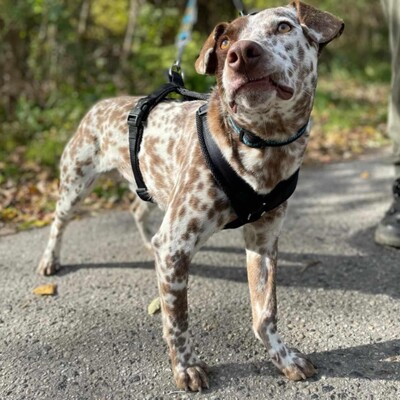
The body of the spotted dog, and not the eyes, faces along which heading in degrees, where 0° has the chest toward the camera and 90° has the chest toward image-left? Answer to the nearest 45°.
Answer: approximately 315°

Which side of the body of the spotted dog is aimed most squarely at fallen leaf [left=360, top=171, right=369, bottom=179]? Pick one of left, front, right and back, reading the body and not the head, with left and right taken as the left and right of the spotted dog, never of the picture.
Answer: left

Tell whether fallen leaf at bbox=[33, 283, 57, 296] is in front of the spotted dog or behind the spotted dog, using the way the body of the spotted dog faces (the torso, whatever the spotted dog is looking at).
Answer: behind
